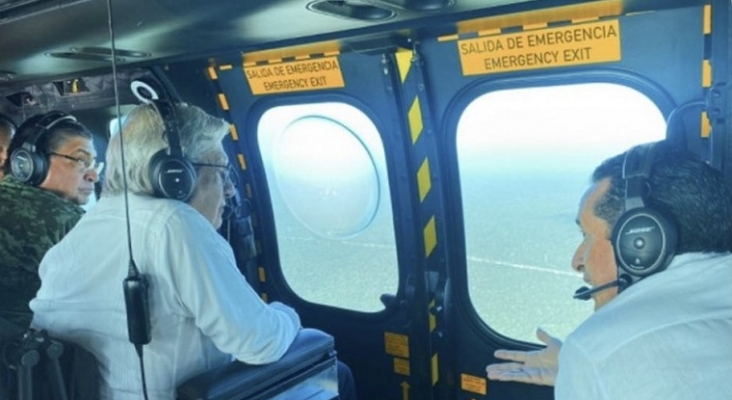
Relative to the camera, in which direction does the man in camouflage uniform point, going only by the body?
to the viewer's right

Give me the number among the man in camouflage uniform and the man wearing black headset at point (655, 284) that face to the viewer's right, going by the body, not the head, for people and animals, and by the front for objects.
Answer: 1

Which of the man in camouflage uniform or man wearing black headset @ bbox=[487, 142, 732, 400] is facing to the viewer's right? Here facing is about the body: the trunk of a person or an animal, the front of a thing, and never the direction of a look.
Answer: the man in camouflage uniform

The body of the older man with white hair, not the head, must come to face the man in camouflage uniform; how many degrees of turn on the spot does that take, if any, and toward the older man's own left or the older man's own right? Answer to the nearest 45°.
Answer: approximately 90° to the older man's own left

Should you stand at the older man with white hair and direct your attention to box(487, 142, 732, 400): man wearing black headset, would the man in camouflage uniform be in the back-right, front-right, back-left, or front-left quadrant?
back-left

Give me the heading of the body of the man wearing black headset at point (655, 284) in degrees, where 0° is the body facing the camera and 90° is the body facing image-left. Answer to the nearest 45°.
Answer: approximately 135°

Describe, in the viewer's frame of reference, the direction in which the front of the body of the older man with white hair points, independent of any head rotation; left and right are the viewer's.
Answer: facing away from the viewer and to the right of the viewer

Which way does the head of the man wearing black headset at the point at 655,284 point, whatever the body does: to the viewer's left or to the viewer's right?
to the viewer's left

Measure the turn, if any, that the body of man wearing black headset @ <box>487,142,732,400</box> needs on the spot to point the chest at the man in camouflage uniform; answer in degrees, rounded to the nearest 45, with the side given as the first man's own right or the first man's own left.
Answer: approximately 45° to the first man's own left

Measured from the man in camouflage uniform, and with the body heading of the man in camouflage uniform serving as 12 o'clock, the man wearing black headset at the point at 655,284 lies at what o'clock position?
The man wearing black headset is roughly at 2 o'clock from the man in camouflage uniform.

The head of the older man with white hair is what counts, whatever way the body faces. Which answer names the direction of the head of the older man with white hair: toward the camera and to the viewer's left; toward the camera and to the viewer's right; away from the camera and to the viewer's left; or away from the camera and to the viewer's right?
away from the camera and to the viewer's right

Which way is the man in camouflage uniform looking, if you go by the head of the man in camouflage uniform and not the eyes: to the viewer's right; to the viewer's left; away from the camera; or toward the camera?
to the viewer's right

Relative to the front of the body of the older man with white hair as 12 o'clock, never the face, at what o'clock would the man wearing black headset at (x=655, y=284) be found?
The man wearing black headset is roughly at 3 o'clock from the older man with white hair.

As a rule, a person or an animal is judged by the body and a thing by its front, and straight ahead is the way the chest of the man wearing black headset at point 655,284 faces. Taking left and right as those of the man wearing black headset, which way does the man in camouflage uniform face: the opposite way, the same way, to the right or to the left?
to the right

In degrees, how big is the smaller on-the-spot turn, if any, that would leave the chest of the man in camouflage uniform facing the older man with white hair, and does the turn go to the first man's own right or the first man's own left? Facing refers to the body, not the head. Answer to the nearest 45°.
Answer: approximately 90° to the first man's own right
